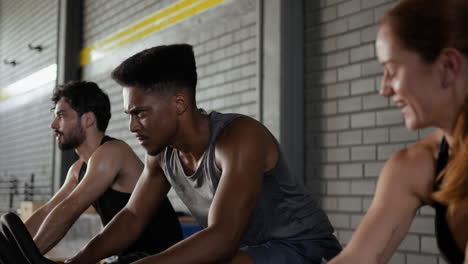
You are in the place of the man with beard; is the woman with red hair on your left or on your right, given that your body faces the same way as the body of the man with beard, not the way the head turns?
on your left

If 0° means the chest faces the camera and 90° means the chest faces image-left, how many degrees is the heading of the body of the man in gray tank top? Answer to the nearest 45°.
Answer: approximately 45°

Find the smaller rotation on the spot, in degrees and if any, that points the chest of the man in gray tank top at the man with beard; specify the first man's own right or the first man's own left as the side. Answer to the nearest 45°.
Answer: approximately 90° to the first man's own right

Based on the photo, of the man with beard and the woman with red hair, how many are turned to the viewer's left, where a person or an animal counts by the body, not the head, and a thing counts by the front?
2

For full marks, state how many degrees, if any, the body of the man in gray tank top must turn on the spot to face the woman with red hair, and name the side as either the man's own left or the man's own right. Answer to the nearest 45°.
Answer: approximately 90° to the man's own left

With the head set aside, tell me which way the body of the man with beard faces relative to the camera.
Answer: to the viewer's left

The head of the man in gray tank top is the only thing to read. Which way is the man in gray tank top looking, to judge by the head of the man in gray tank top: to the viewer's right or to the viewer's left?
to the viewer's left

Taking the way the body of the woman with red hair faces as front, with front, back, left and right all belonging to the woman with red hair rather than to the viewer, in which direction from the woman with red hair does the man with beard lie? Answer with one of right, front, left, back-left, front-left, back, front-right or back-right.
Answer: front-right

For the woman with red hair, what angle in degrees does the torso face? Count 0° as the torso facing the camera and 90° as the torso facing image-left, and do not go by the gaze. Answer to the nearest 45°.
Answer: approximately 90°

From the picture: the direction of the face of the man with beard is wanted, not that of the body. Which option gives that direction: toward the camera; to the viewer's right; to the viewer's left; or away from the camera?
to the viewer's left

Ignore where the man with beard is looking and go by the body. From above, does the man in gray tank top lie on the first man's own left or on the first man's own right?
on the first man's own left

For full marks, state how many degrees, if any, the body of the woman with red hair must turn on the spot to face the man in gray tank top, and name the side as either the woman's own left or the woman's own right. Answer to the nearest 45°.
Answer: approximately 45° to the woman's own right
